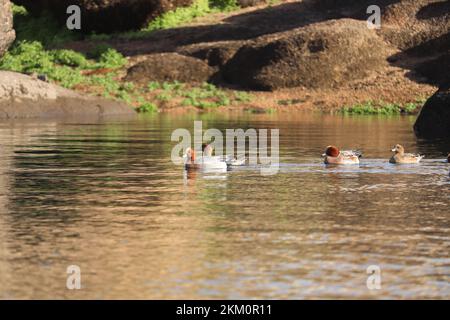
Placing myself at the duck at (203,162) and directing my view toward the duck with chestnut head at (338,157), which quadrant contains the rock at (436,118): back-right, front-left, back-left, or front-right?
front-left

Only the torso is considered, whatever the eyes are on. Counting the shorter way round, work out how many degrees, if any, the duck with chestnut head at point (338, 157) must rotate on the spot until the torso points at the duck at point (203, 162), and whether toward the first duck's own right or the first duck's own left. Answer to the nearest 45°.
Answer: approximately 45° to the first duck's own left

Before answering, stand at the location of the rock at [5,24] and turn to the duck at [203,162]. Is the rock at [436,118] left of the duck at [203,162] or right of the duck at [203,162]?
left

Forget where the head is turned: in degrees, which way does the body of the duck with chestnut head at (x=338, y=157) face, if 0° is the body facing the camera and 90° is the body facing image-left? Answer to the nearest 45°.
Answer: approximately 90°

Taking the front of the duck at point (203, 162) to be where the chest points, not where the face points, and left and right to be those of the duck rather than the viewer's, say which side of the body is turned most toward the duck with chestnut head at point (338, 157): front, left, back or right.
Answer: back

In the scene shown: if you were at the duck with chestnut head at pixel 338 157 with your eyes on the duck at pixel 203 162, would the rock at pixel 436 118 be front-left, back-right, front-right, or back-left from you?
back-right

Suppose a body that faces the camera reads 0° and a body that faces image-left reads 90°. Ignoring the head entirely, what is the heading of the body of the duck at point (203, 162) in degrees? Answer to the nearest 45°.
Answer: approximately 90°

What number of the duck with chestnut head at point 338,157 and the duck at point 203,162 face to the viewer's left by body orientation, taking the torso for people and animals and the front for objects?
2

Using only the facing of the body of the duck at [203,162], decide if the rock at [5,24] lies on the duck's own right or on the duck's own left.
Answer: on the duck's own right

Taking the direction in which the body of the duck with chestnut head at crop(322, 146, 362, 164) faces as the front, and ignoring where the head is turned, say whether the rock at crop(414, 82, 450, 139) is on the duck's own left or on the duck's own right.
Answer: on the duck's own right

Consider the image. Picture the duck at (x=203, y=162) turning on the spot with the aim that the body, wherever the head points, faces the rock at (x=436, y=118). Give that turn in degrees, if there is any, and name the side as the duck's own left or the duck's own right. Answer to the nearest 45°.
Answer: approximately 135° to the duck's own right
